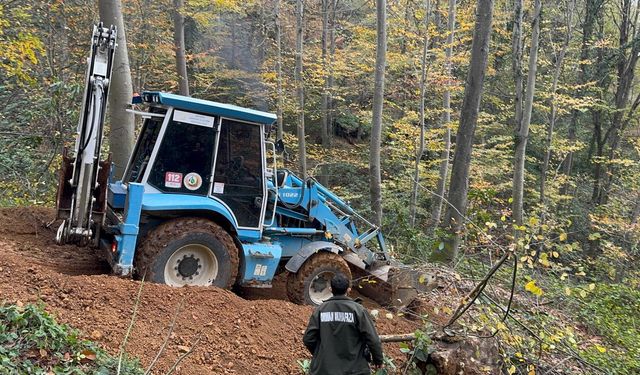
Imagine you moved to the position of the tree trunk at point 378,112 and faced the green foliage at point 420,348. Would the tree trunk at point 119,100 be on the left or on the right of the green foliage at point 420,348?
right

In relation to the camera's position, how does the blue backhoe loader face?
facing to the right of the viewer

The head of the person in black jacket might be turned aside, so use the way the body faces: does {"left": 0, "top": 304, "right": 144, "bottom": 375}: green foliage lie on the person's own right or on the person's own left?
on the person's own left

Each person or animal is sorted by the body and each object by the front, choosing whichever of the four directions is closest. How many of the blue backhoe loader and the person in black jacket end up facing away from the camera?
1

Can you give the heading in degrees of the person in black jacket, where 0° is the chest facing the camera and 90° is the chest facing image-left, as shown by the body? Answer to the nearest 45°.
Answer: approximately 180°

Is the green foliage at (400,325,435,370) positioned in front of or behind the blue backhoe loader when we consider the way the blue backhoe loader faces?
in front

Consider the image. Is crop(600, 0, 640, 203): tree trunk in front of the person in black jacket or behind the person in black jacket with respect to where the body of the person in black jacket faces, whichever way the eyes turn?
in front

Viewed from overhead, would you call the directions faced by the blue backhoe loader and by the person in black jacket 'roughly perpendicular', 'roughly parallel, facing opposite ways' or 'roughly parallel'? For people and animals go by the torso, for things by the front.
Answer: roughly perpendicular

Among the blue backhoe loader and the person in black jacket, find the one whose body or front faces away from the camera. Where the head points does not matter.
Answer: the person in black jacket

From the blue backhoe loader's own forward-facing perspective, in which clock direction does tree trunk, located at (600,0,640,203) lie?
The tree trunk is roughly at 11 o'clock from the blue backhoe loader.

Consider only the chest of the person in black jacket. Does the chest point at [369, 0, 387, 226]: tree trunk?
yes

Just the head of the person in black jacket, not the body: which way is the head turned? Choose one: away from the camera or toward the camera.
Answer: away from the camera

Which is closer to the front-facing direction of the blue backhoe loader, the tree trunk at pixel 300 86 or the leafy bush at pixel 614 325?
the leafy bush

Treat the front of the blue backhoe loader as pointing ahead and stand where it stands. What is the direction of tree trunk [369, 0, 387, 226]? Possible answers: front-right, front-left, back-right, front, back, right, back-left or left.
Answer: front-left
